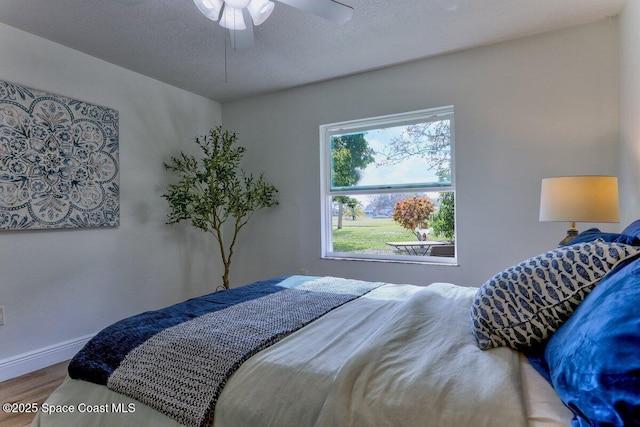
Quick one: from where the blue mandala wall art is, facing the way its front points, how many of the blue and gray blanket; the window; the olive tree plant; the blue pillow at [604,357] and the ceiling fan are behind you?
0

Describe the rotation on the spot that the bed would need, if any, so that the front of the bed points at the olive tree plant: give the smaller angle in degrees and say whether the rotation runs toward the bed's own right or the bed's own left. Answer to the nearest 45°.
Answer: approximately 45° to the bed's own right

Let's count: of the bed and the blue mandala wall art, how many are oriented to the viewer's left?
1

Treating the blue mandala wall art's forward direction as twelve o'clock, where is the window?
The window is roughly at 11 o'clock from the blue mandala wall art.

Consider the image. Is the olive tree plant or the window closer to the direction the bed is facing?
the olive tree plant

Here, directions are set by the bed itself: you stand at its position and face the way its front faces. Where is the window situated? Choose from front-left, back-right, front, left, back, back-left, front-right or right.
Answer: right

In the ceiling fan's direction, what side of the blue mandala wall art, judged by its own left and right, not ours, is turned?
front

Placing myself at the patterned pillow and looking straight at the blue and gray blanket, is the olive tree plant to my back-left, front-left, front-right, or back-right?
front-right

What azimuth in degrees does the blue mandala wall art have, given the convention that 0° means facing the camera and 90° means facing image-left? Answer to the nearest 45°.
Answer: approximately 315°

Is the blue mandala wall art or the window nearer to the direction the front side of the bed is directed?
the blue mandala wall art

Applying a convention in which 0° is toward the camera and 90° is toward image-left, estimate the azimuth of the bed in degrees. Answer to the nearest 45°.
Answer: approximately 90°

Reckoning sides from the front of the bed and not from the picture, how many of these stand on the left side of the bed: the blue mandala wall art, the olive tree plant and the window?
0

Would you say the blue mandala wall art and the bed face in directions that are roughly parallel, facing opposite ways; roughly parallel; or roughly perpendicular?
roughly parallel, facing opposite ways

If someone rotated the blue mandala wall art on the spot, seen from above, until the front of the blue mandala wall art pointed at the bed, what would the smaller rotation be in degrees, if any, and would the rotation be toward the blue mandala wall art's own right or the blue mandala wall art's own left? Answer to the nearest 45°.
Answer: approximately 45° to the blue mandala wall art's own right

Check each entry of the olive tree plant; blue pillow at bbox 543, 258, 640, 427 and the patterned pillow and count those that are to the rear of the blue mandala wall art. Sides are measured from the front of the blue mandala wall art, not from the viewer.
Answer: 0

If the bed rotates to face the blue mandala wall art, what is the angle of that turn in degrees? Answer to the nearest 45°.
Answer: approximately 45° to its right

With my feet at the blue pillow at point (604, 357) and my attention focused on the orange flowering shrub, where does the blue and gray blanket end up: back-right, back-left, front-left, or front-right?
front-left
